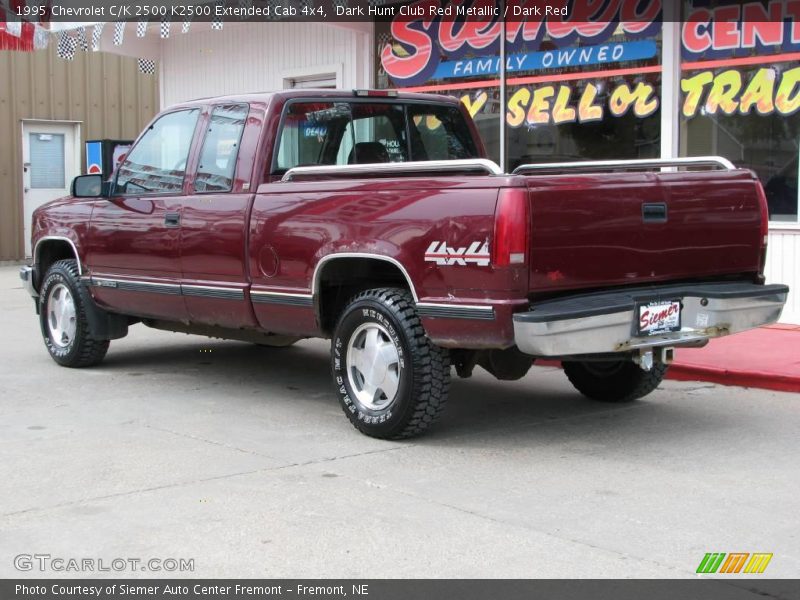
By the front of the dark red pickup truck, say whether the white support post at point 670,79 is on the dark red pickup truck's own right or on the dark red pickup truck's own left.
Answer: on the dark red pickup truck's own right

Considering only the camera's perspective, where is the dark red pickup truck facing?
facing away from the viewer and to the left of the viewer

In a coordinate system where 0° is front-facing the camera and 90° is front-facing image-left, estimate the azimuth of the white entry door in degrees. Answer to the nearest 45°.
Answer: approximately 0°

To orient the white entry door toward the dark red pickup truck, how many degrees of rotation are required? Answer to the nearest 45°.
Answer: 0° — it already faces it

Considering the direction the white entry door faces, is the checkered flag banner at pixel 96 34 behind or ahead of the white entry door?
ahead

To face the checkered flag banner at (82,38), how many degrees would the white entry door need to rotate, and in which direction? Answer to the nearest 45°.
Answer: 0° — it already faces it

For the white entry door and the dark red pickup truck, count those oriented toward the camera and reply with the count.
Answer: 1

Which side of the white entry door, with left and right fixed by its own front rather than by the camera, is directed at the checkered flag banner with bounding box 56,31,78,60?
front
